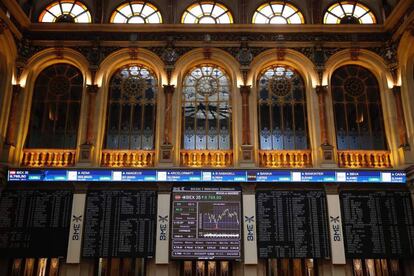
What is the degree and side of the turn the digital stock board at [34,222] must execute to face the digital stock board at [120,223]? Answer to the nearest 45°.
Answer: approximately 90° to its left

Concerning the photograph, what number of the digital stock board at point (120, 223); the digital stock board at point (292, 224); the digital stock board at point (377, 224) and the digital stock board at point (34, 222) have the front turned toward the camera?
4

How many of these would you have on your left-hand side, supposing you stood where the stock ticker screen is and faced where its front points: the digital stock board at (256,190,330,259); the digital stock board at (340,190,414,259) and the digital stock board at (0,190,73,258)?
2

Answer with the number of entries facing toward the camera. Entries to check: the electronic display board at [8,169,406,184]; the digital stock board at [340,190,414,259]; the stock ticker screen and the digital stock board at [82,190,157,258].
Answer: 4

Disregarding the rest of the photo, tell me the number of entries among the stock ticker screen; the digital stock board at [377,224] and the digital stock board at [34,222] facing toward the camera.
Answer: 3

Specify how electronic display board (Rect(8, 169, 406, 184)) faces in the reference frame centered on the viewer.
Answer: facing the viewer

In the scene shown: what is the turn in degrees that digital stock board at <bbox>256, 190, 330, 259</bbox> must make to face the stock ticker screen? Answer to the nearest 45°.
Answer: approximately 90° to its right

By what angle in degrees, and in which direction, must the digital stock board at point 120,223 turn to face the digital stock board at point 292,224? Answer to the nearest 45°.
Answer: approximately 90° to its left

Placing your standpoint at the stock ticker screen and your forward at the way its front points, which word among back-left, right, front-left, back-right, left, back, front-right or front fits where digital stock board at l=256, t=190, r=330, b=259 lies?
left

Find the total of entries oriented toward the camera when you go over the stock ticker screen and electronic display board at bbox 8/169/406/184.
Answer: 2

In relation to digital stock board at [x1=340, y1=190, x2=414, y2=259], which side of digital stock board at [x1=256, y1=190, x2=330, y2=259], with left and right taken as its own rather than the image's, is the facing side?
left

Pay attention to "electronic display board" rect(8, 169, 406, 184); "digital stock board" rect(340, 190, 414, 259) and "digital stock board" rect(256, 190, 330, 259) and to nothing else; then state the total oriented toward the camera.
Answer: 3

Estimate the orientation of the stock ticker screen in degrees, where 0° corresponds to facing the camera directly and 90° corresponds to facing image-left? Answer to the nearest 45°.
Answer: approximately 0°

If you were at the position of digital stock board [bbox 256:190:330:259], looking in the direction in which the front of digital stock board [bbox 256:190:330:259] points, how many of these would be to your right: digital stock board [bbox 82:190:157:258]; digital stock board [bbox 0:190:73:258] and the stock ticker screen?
3

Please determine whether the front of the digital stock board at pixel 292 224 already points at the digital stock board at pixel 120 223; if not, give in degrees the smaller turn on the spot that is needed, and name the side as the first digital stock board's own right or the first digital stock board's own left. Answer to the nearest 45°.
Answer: approximately 90° to the first digital stock board's own right

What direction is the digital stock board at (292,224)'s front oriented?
toward the camera

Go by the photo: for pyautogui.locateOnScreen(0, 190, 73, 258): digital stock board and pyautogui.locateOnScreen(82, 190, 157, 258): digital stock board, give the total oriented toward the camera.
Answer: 2

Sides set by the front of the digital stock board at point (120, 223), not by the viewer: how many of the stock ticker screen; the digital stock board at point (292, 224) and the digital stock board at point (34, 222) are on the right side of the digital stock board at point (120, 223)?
1
